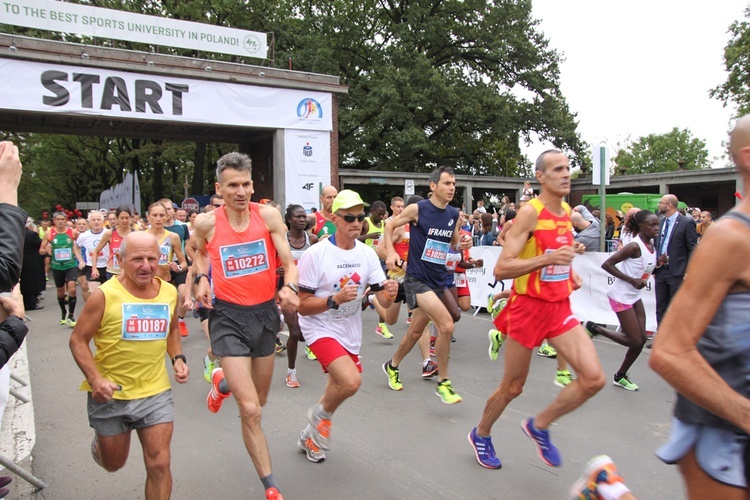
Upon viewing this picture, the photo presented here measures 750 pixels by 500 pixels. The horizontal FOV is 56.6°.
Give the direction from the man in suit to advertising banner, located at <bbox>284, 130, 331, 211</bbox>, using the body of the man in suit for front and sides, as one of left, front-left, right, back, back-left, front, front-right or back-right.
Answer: right

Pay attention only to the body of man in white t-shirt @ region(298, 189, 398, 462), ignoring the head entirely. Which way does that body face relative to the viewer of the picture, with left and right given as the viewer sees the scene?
facing the viewer and to the right of the viewer

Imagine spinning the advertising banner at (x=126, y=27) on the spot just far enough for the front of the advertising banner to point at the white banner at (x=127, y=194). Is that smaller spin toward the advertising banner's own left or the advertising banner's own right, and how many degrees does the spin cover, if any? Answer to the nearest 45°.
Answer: approximately 135° to the advertising banner's own left

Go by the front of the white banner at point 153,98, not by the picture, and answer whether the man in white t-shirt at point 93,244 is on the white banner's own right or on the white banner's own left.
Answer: on the white banner's own right

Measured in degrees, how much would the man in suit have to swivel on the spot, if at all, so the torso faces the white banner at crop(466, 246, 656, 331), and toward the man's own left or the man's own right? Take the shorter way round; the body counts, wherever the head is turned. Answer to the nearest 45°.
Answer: approximately 90° to the man's own right

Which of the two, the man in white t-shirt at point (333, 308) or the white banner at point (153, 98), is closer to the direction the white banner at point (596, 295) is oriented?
the man in white t-shirt

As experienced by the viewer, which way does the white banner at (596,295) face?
facing the viewer

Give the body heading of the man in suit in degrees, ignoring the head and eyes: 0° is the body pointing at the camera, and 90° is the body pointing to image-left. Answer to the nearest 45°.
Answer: approximately 45°

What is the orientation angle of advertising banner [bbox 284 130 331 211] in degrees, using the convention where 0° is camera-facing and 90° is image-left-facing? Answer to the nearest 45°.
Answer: approximately 0°
